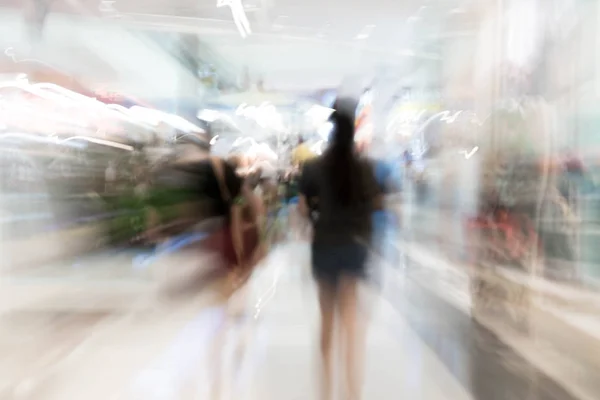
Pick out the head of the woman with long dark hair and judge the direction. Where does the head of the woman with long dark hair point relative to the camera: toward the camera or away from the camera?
away from the camera

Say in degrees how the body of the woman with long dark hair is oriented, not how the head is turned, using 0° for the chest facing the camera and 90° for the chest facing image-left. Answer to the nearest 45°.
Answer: approximately 180°
